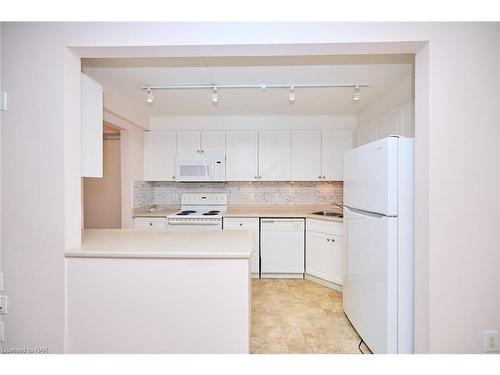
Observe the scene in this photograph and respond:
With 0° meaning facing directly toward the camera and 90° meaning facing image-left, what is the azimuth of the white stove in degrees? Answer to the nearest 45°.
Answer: approximately 0°

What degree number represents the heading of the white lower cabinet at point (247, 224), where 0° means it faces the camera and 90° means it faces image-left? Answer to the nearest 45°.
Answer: approximately 0°

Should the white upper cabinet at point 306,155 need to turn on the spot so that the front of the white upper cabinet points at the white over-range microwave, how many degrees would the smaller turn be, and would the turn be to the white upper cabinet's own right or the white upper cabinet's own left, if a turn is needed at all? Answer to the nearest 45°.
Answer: approximately 90° to the white upper cabinet's own right

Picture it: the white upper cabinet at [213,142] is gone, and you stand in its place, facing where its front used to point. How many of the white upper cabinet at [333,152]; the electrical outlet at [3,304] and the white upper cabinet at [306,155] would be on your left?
2

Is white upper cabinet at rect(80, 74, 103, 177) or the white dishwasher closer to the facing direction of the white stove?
the white upper cabinet
